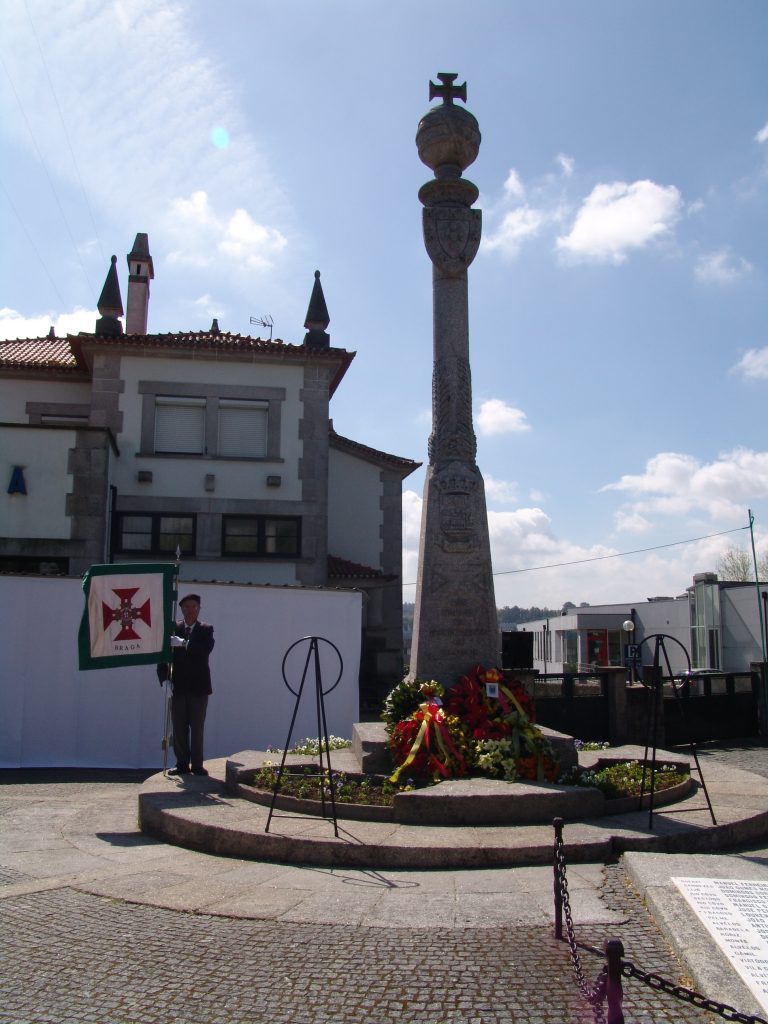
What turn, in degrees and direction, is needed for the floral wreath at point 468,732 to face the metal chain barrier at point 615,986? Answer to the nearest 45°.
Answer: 0° — it already faces it

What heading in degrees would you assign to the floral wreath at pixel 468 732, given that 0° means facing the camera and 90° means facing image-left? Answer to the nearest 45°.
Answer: approximately 0°

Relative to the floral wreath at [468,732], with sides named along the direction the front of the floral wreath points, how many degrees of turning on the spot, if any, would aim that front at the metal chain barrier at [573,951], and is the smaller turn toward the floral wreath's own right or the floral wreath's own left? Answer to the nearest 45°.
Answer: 0° — it already faces it

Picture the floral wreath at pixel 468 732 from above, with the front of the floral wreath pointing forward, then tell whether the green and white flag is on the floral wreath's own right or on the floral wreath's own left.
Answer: on the floral wreath's own right

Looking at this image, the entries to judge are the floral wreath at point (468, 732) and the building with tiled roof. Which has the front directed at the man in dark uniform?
the building with tiled roof

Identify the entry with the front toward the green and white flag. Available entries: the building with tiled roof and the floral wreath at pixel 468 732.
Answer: the building with tiled roof

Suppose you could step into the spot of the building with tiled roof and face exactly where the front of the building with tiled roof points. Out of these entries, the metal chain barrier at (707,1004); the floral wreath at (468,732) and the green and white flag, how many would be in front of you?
3

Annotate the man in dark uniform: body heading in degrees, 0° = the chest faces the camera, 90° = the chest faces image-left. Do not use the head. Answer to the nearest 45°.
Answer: approximately 0°
